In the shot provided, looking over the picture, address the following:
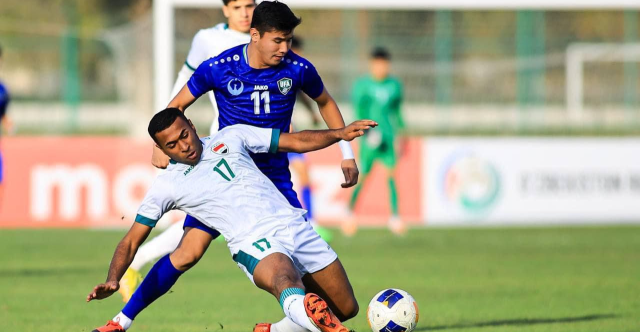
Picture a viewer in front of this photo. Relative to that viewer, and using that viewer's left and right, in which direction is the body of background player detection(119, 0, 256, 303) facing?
facing the viewer and to the right of the viewer

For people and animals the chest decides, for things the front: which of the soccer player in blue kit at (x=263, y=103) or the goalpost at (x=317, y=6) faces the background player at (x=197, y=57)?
the goalpost

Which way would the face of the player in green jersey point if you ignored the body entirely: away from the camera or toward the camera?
toward the camera

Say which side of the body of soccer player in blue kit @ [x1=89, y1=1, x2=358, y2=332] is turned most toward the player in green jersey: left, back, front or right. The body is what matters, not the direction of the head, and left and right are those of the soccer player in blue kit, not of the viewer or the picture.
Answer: back

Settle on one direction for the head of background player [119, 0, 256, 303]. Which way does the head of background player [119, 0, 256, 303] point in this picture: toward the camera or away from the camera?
toward the camera

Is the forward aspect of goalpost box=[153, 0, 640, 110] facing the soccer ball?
yes

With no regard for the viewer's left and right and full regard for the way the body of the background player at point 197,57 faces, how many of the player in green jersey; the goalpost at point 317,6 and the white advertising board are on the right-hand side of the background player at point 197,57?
0

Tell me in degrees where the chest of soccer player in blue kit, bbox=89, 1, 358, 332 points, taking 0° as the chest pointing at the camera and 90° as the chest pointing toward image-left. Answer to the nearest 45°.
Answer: approximately 0°

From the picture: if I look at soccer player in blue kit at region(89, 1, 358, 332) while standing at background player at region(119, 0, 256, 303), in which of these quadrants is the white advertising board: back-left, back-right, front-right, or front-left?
back-left

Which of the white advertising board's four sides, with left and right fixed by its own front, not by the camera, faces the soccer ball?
front

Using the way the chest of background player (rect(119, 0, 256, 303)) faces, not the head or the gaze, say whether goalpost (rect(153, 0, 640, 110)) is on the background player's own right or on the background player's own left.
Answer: on the background player's own left

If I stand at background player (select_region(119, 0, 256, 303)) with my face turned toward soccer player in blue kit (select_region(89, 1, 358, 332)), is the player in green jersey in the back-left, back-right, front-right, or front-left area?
back-left

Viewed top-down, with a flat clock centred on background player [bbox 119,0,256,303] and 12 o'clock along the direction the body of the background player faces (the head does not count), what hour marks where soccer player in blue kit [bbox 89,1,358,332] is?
The soccer player in blue kit is roughly at 1 o'clock from the background player.

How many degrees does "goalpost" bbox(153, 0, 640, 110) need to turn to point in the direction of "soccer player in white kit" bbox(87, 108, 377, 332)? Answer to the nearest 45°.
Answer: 0° — it already faces them

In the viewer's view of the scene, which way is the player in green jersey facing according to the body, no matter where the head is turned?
toward the camera
